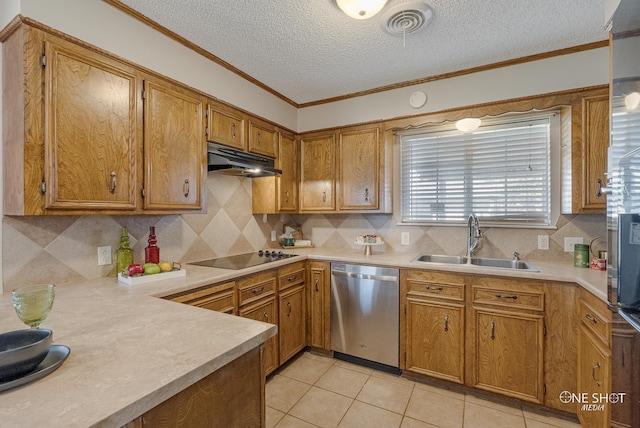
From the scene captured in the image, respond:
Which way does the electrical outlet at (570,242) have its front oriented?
toward the camera

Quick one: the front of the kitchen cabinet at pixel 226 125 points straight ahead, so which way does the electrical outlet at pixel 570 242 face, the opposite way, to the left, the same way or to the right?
to the right

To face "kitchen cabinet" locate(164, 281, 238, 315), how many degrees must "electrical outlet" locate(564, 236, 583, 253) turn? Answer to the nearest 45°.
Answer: approximately 45° to its right

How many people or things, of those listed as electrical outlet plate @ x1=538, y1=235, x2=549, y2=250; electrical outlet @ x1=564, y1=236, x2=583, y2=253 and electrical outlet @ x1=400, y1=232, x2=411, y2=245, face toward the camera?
3

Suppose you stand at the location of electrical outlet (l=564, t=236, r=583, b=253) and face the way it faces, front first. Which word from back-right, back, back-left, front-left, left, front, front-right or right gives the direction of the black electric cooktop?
front-right

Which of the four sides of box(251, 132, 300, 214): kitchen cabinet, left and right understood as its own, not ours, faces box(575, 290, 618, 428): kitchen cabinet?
front

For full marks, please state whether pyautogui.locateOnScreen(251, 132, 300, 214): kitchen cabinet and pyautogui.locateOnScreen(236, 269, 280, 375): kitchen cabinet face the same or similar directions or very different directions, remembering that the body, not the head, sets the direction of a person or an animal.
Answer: same or similar directions

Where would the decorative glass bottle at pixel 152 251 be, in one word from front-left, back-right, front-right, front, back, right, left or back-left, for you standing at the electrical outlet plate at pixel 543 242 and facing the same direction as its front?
front-right

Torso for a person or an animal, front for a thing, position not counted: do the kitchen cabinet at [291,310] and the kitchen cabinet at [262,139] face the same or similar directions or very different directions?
same or similar directions

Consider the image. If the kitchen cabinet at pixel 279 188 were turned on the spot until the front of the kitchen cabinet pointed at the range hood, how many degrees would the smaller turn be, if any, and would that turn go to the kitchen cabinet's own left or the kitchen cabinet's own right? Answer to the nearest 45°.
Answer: approximately 90° to the kitchen cabinet's own right

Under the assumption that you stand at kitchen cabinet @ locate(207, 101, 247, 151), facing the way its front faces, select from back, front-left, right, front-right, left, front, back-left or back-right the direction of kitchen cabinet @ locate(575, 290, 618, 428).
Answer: front

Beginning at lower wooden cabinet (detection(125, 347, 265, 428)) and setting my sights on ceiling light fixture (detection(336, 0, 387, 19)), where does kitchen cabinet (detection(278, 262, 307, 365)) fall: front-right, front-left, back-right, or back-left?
front-left

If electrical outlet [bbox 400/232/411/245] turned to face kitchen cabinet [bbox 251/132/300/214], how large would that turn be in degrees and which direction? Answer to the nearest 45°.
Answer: approximately 90° to its right

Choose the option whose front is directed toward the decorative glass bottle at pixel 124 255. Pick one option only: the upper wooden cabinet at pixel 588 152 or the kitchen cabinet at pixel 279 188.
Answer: the upper wooden cabinet

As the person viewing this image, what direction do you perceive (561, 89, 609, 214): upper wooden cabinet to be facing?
facing the viewer and to the left of the viewer

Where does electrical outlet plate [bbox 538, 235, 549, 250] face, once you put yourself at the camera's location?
facing the viewer
